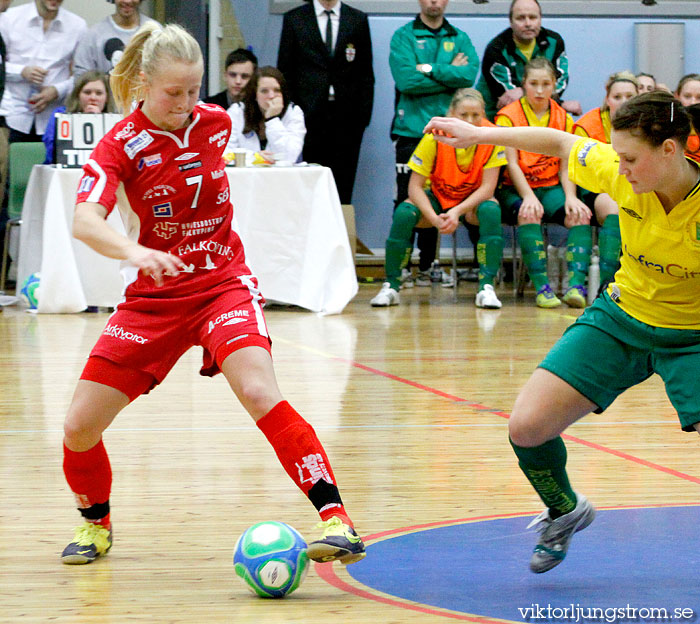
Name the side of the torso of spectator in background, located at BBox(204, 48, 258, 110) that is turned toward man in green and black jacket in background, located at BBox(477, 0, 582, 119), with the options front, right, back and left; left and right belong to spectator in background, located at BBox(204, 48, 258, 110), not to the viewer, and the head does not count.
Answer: left

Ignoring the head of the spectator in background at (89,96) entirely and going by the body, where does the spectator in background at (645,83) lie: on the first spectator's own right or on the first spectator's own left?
on the first spectator's own left

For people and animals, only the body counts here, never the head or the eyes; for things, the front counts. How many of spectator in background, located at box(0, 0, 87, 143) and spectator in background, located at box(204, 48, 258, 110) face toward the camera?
2

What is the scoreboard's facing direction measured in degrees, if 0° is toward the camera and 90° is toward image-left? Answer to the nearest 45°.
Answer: approximately 0°
